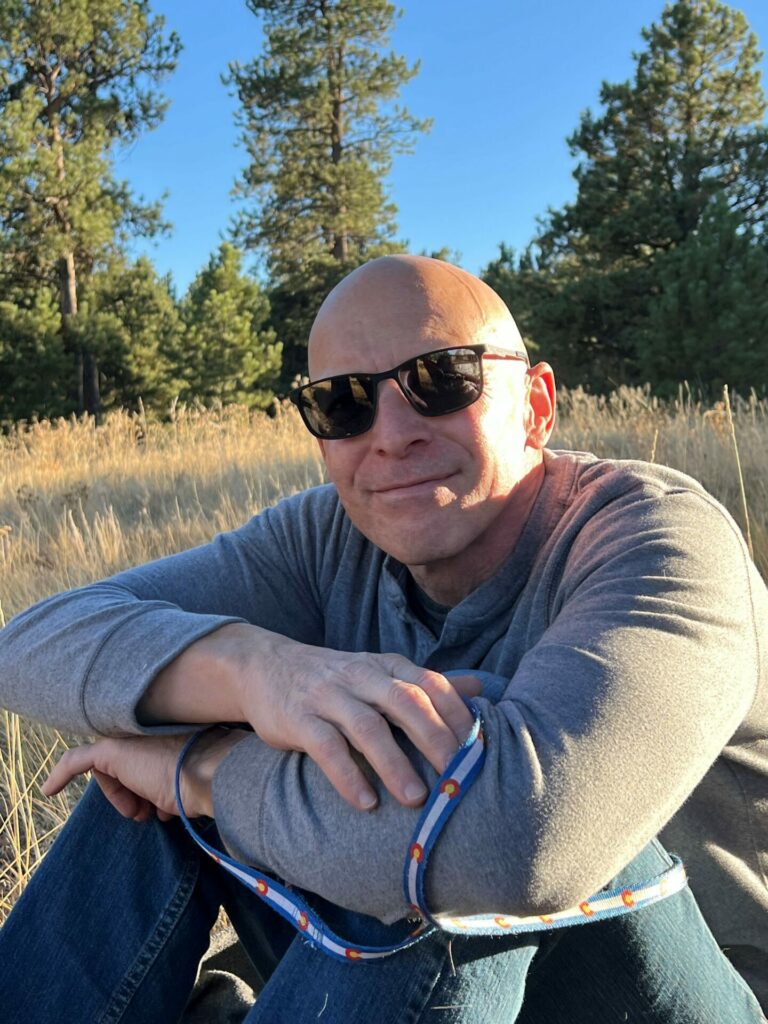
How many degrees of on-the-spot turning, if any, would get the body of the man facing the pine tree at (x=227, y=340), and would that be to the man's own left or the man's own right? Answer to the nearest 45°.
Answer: approximately 135° to the man's own right

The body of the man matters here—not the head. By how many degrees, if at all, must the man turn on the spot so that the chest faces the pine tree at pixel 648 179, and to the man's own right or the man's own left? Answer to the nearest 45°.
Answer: approximately 135° to the man's own right

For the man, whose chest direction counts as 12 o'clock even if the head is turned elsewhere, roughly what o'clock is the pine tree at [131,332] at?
The pine tree is roughly at 4 o'clock from the man.

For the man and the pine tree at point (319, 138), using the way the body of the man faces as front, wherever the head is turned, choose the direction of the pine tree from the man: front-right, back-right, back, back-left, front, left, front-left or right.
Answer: back-right

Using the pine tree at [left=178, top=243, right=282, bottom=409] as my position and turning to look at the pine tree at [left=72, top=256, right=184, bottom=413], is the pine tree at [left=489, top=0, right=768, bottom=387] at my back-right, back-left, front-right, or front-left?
back-left

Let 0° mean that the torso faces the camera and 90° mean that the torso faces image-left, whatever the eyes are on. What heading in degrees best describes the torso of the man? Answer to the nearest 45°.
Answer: approximately 45°

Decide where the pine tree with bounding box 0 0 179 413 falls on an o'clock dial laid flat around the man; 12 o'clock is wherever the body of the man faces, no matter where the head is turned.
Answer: The pine tree is roughly at 4 o'clock from the man.
